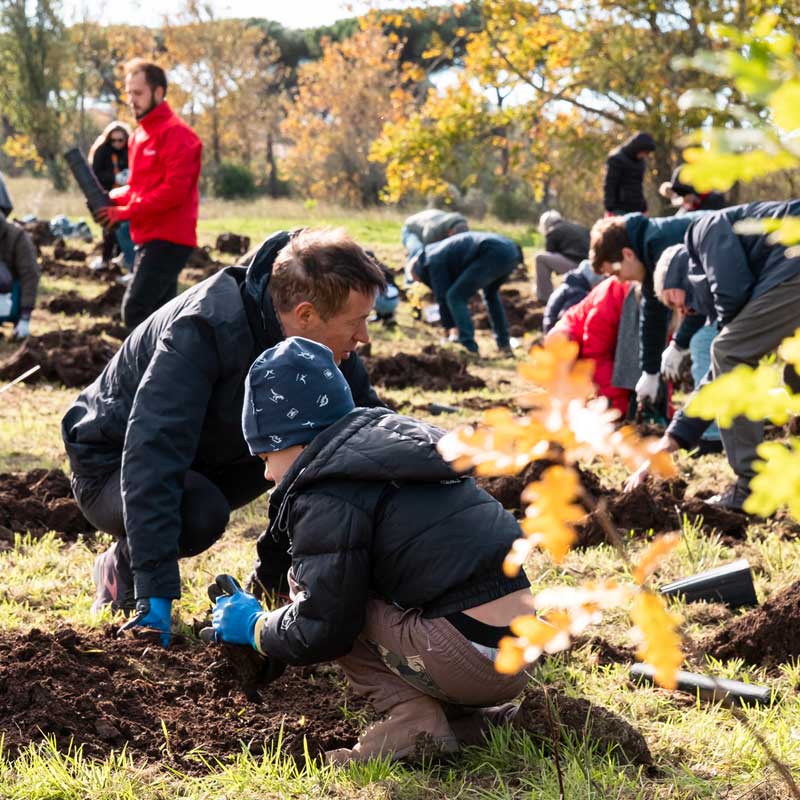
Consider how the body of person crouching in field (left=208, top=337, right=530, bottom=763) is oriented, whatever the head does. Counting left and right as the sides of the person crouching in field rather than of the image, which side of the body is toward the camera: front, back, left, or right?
left

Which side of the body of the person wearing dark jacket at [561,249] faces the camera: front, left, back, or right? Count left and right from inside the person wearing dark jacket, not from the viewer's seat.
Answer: left

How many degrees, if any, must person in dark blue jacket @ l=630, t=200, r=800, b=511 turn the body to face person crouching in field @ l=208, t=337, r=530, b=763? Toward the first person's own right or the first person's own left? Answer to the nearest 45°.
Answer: approximately 90° to the first person's own left

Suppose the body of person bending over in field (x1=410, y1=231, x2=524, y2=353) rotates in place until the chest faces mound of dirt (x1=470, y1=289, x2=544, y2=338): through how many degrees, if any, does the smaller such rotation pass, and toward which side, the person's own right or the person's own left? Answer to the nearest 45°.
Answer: approximately 90° to the person's own right

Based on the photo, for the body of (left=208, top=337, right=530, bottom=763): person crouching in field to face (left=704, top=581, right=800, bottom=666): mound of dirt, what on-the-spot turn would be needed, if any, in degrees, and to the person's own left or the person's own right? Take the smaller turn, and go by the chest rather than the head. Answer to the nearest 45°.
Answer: approximately 135° to the person's own right

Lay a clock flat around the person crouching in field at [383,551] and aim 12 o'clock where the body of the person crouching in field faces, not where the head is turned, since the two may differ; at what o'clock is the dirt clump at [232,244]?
The dirt clump is roughly at 3 o'clock from the person crouching in field.
